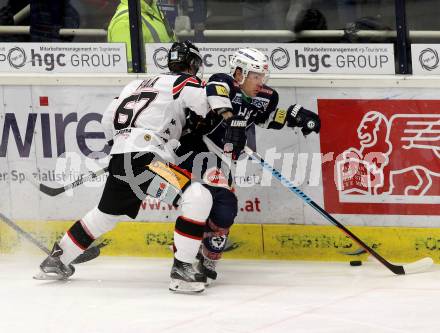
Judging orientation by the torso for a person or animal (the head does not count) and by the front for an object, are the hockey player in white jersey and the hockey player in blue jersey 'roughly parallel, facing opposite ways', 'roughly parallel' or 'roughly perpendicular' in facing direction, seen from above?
roughly perpendicular

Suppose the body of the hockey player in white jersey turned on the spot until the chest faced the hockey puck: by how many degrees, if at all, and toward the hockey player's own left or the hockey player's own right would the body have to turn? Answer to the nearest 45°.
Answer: approximately 45° to the hockey player's own right

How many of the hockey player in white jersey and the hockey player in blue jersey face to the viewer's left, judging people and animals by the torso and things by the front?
0

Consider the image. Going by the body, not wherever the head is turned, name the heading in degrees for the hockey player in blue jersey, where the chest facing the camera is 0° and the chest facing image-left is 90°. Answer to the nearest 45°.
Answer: approximately 315°

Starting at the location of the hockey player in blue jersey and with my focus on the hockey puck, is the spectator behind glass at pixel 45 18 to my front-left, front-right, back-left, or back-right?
back-left

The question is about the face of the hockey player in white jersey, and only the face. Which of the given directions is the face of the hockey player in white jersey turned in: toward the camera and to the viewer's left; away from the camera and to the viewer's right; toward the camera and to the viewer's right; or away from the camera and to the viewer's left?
away from the camera and to the viewer's right

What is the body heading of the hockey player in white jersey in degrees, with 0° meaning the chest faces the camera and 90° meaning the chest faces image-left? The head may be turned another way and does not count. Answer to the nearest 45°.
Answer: approximately 225°
